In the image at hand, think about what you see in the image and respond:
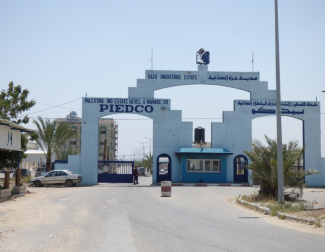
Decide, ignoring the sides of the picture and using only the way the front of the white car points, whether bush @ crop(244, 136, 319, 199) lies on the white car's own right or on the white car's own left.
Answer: on the white car's own left

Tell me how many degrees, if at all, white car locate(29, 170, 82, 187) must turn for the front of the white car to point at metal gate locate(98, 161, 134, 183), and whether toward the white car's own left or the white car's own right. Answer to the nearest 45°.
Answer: approximately 135° to the white car's own right

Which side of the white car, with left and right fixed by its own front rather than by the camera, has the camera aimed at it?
left

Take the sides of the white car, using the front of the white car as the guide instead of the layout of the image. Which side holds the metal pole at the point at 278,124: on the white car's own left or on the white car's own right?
on the white car's own left

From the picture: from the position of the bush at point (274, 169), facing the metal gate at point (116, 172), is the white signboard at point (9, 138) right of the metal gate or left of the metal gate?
left

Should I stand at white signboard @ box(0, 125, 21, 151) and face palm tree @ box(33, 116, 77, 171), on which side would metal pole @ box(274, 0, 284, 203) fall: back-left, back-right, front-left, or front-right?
back-right

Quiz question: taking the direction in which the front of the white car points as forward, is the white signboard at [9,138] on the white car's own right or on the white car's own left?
on the white car's own left

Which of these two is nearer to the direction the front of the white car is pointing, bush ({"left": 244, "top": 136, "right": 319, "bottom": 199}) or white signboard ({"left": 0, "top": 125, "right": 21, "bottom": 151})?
the white signboard

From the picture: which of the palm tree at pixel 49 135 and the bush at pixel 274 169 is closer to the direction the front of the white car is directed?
the palm tree

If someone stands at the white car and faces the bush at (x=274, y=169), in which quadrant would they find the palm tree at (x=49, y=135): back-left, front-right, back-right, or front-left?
back-left

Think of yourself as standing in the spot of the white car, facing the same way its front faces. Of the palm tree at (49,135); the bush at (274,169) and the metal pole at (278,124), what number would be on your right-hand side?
1

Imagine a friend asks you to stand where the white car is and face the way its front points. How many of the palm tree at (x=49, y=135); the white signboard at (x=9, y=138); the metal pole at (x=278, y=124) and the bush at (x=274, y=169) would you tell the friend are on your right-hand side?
1
